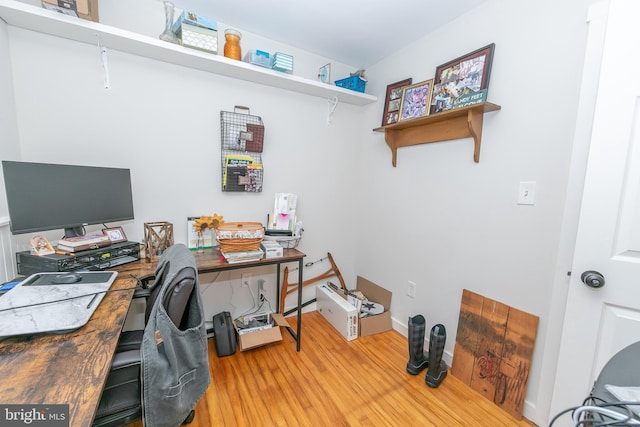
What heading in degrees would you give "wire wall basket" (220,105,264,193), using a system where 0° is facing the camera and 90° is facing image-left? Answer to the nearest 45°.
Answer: approximately 315°

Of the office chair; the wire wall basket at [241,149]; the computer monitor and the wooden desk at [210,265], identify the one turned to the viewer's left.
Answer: the office chair

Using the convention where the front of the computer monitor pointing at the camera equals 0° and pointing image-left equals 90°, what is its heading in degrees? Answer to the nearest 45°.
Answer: approximately 315°

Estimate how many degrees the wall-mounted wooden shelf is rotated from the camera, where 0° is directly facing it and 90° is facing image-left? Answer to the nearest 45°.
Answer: approximately 45°

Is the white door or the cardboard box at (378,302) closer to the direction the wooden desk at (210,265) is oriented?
the white door

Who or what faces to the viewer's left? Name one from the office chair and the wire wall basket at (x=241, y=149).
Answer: the office chair

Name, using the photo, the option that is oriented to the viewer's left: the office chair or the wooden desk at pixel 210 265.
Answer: the office chair

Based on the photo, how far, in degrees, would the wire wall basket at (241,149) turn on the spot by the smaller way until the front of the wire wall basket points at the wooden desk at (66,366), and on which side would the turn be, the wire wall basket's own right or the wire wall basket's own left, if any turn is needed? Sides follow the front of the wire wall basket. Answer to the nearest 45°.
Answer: approximately 45° to the wire wall basket's own right
